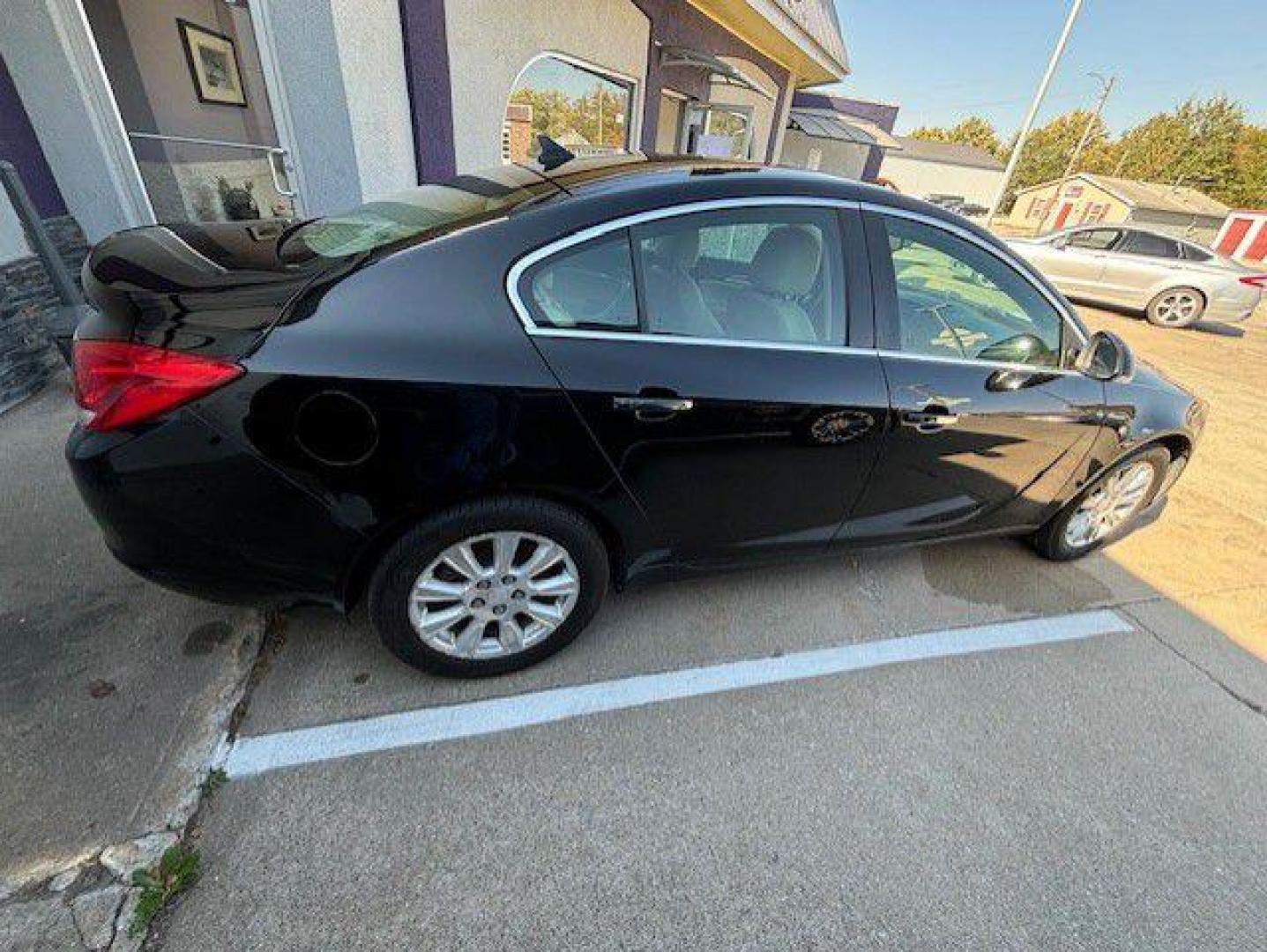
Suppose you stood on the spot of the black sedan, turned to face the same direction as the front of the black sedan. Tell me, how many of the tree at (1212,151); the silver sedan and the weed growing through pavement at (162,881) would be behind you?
1

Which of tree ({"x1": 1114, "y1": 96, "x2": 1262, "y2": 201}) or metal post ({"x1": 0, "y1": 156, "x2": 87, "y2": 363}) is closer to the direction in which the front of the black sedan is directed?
the tree

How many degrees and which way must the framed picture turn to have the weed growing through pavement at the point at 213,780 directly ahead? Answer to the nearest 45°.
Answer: approximately 45° to its right

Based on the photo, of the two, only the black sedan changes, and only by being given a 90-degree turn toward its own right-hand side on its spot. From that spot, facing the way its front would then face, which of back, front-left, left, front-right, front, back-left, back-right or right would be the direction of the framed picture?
back

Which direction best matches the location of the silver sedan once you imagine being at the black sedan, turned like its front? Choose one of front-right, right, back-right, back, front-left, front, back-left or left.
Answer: front

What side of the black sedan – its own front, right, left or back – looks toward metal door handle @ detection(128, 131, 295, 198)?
back

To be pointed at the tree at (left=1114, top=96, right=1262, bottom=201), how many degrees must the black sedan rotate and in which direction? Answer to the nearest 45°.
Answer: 0° — it already faces it

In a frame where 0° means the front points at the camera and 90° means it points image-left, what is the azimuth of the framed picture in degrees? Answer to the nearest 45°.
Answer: approximately 315°

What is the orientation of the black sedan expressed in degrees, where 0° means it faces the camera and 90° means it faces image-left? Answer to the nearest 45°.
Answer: approximately 225°
